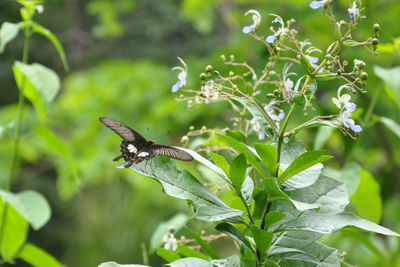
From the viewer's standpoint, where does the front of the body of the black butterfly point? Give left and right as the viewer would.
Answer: facing away from the viewer and to the right of the viewer
